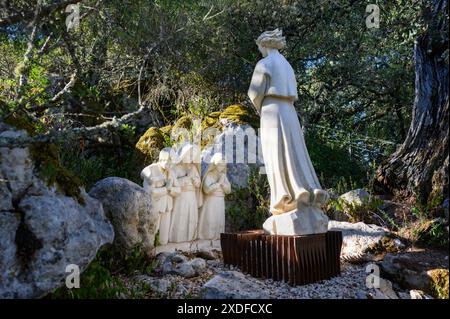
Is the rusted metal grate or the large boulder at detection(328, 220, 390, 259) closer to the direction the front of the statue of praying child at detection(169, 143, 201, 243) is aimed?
the rusted metal grate

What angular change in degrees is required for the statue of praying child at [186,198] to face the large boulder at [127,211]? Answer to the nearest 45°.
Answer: approximately 90° to its right

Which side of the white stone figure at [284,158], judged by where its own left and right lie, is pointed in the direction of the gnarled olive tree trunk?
right

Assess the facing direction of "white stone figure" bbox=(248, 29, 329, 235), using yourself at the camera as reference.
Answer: facing away from the viewer and to the left of the viewer

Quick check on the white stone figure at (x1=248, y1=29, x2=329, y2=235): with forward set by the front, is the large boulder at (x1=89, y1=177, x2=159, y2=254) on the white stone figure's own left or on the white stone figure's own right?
on the white stone figure's own left

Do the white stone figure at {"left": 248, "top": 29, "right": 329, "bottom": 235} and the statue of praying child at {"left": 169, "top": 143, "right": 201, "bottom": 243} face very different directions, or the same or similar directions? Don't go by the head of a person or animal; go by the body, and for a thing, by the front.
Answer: very different directions

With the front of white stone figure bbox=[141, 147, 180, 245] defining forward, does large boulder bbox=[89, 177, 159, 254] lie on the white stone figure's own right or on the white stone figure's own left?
on the white stone figure's own right
